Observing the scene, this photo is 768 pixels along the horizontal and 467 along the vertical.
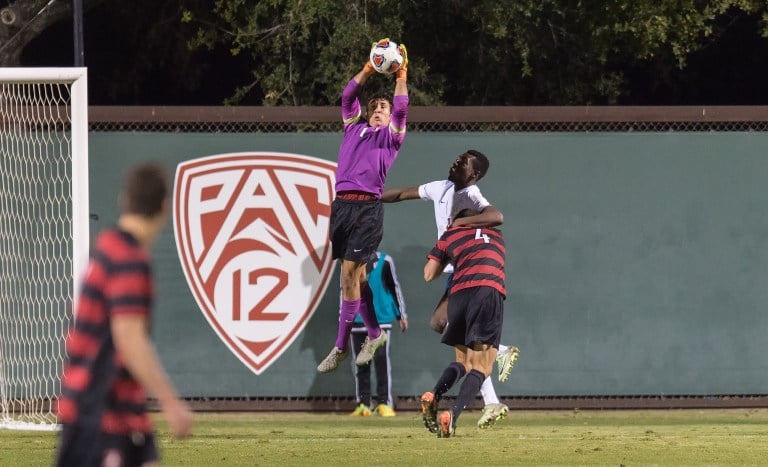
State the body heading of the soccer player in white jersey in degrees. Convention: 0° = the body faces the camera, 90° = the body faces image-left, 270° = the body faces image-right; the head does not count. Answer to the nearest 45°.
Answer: approximately 45°

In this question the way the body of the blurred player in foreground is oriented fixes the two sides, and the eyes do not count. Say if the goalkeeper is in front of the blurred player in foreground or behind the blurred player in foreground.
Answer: in front

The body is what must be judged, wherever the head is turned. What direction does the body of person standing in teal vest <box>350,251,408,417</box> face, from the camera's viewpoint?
toward the camera

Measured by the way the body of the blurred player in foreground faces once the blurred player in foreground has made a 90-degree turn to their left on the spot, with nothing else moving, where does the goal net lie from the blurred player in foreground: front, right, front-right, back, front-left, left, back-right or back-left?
front-right

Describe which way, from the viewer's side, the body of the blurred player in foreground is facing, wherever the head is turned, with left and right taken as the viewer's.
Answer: facing away from the viewer and to the right of the viewer

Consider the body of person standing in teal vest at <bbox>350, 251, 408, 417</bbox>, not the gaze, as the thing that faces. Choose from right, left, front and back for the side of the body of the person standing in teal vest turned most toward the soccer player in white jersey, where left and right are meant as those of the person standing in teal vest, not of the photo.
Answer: front

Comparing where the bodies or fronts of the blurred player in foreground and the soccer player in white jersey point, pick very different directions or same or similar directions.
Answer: very different directions
